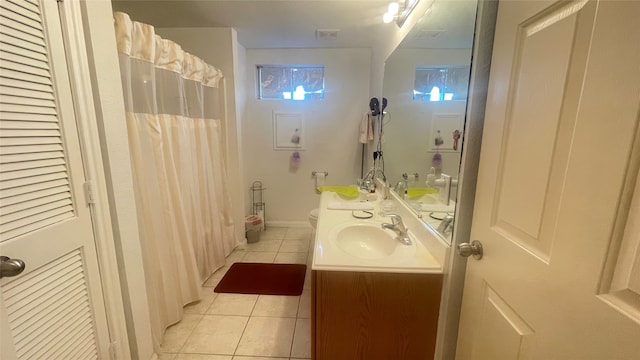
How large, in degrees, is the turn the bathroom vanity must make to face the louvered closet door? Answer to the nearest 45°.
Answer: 0° — it already faces it

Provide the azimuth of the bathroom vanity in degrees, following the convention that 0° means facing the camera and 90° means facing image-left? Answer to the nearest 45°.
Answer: approximately 90°

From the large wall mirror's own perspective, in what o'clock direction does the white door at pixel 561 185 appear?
The white door is roughly at 10 o'clock from the large wall mirror.

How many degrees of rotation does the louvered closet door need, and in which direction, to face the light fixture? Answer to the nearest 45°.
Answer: approximately 45° to its left

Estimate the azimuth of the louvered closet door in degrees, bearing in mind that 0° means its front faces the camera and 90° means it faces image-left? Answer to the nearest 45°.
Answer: approximately 315°

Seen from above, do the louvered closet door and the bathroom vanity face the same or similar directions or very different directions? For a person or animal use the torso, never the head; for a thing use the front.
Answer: very different directions

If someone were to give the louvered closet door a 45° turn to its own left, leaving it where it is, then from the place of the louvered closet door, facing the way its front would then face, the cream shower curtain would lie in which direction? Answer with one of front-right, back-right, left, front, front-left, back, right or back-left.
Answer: front-left

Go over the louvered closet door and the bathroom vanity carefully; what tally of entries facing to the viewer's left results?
1

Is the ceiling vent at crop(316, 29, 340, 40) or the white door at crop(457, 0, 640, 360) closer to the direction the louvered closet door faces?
the white door
